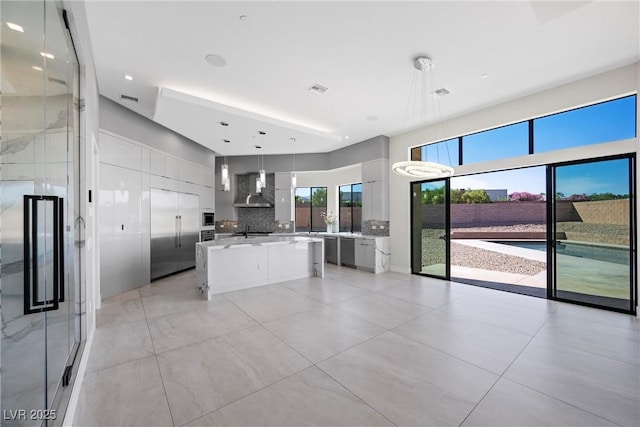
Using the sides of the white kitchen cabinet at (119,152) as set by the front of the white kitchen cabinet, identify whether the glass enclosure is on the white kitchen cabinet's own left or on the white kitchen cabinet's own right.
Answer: on the white kitchen cabinet's own right

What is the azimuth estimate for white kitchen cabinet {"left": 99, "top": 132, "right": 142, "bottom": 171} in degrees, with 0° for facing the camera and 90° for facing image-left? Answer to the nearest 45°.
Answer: approximately 315°

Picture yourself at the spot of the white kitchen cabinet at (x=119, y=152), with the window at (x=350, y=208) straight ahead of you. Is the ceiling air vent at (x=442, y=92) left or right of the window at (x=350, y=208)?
right

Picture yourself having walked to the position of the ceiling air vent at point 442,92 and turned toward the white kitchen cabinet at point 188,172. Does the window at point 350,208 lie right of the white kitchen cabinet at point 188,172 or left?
right

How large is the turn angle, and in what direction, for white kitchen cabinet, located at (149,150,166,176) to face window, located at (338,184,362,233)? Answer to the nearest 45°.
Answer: approximately 45° to its left

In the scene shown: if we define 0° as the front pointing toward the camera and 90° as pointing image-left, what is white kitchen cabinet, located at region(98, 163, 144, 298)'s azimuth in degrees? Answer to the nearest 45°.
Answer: approximately 315°

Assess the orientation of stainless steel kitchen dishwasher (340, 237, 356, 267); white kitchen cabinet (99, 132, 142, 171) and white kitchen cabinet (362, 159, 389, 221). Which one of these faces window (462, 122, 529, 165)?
white kitchen cabinet (99, 132, 142, 171)

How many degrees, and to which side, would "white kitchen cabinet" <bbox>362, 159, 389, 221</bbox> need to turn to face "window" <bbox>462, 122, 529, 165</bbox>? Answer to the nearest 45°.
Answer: approximately 90° to its left

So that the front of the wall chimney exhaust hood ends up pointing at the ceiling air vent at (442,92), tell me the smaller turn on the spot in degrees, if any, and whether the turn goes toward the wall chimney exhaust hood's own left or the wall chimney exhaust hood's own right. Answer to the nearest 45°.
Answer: approximately 45° to the wall chimney exhaust hood's own left

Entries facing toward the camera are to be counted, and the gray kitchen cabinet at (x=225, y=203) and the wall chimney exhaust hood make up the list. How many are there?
2

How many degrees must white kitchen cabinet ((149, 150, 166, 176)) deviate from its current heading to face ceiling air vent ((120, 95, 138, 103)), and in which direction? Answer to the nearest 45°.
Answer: approximately 90° to its right
